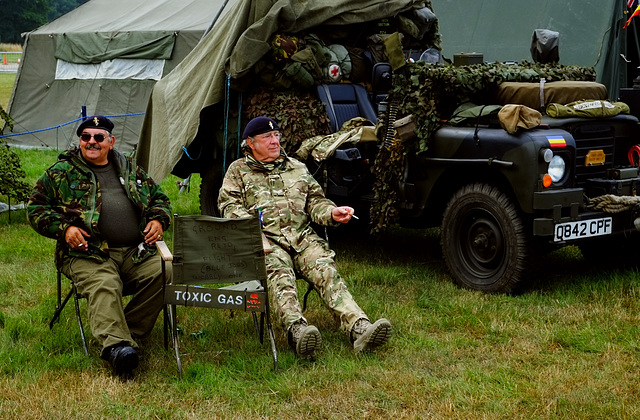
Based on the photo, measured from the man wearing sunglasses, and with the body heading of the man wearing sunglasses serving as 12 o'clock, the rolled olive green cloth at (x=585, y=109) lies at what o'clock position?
The rolled olive green cloth is roughly at 9 o'clock from the man wearing sunglasses.

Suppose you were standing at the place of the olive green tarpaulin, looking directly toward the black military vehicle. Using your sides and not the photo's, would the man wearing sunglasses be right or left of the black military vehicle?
right

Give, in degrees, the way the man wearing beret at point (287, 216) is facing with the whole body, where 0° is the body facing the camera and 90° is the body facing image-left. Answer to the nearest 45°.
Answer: approximately 315°

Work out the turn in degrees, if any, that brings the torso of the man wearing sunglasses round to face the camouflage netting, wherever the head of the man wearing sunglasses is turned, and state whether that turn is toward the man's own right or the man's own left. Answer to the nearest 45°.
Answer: approximately 90° to the man's own left

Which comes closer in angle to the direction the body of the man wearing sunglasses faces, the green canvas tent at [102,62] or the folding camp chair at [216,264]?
the folding camp chair

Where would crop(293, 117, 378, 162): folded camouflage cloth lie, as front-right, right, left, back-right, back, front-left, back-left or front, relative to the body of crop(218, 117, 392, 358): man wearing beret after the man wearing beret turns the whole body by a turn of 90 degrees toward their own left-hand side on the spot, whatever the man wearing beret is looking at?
front-left

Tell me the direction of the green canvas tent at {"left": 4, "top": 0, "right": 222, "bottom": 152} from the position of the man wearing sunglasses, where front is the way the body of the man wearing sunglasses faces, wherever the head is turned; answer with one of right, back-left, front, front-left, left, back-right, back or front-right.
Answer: back

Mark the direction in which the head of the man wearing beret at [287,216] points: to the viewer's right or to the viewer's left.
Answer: to the viewer's right

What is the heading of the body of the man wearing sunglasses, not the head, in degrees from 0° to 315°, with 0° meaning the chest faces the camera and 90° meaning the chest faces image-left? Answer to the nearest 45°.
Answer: approximately 0°

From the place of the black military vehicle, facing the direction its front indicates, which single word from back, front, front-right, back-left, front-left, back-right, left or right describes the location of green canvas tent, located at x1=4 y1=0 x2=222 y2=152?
back
